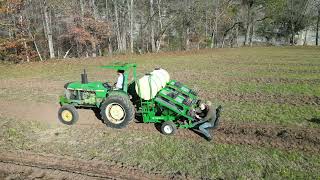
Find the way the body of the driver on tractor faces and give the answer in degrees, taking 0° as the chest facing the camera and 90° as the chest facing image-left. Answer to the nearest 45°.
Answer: approximately 90°

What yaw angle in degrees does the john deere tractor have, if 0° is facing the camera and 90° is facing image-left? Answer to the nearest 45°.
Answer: approximately 90°
